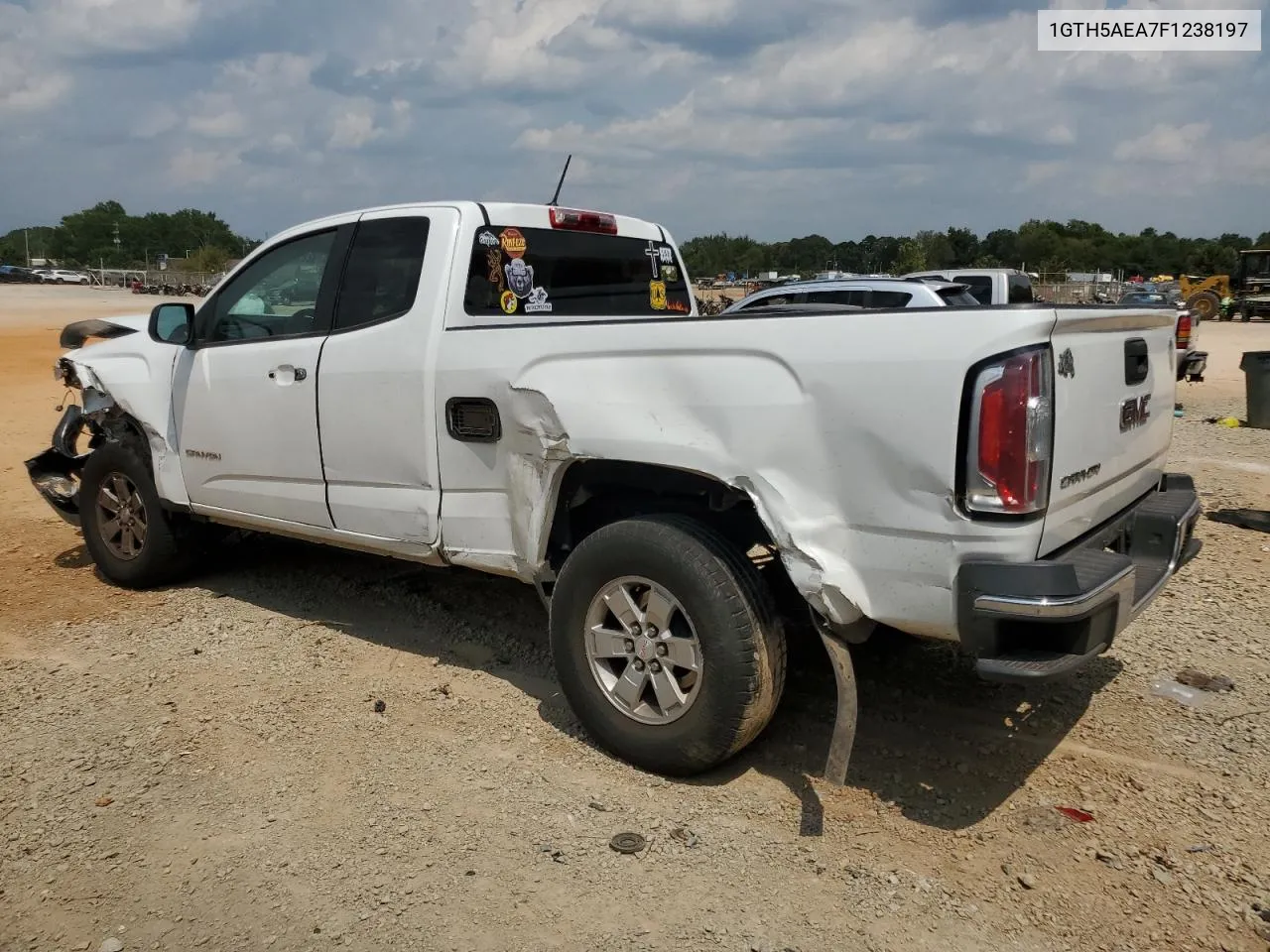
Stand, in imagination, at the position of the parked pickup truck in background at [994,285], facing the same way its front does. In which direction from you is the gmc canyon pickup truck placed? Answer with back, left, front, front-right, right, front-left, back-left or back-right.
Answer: back-left

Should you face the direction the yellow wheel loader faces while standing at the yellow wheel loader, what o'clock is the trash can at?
The trash can is roughly at 9 o'clock from the yellow wheel loader.

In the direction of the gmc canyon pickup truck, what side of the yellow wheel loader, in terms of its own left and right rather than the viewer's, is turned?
left

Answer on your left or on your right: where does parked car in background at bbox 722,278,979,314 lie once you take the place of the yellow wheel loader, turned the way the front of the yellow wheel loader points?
on your left

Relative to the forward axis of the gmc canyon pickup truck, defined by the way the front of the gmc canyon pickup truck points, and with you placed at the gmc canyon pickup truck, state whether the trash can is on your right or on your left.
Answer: on your right

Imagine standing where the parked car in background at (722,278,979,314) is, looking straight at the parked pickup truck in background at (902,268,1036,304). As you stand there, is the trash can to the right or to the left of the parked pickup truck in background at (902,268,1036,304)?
right

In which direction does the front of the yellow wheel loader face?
to the viewer's left

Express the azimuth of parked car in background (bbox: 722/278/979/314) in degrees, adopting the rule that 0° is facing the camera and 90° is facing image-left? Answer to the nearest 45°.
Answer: approximately 135°
